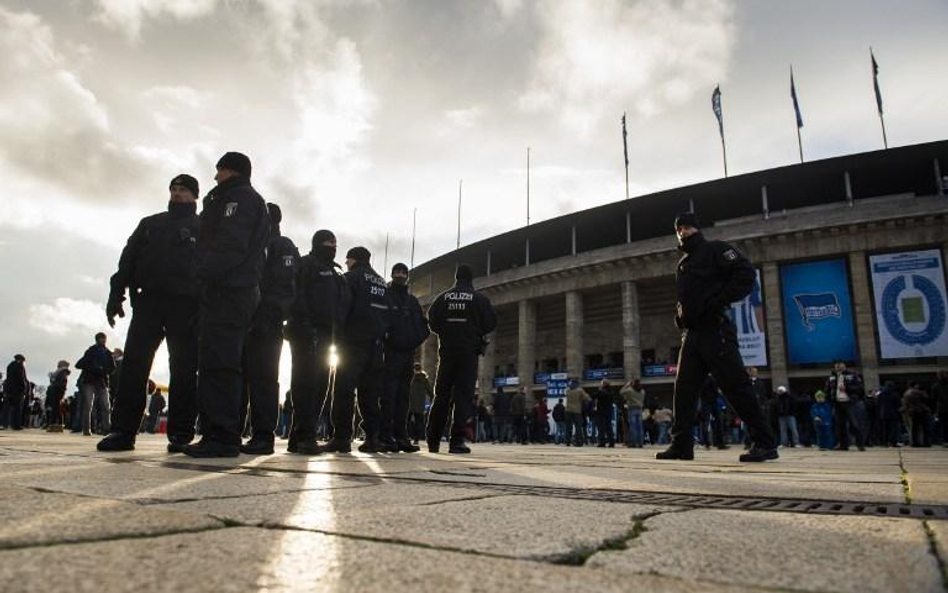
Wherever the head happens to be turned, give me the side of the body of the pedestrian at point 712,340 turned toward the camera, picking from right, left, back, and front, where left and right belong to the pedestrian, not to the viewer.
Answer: left

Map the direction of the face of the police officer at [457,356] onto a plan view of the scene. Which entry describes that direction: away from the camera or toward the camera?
away from the camera

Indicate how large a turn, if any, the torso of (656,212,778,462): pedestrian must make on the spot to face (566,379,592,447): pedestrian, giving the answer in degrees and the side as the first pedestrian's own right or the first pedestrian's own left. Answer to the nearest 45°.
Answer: approximately 90° to the first pedestrian's own right

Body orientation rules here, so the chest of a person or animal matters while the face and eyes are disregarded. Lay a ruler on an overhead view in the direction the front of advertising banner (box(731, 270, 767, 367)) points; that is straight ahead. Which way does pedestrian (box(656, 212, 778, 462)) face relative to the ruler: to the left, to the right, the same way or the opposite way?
to the right

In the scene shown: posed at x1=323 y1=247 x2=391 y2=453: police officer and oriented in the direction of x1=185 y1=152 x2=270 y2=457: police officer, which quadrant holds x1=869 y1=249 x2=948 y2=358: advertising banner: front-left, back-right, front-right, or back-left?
back-left

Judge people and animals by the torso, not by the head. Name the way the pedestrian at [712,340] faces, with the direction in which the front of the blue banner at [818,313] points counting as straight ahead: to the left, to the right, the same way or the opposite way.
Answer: to the right

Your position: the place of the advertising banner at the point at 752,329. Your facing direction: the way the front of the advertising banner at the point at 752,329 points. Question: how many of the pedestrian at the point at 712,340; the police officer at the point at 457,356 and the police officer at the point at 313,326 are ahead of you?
3

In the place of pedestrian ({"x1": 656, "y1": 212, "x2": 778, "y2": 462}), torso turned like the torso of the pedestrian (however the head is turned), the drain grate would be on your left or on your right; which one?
on your left
